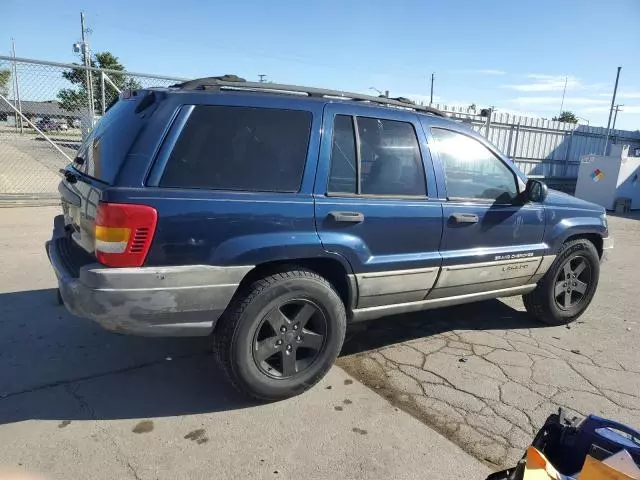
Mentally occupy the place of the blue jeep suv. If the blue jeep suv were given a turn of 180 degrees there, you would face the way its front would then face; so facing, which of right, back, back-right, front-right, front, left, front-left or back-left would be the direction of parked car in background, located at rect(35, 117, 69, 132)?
right

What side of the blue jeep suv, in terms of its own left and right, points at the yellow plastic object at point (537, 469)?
right

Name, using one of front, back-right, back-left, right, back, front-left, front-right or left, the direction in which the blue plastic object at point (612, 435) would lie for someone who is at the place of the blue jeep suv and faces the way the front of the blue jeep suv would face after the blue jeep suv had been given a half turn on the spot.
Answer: left

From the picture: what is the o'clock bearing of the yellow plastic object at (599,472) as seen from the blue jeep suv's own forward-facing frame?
The yellow plastic object is roughly at 3 o'clock from the blue jeep suv.

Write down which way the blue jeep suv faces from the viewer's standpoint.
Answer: facing away from the viewer and to the right of the viewer

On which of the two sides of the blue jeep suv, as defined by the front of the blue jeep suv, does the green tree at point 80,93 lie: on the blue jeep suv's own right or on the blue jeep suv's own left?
on the blue jeep suv's own left
